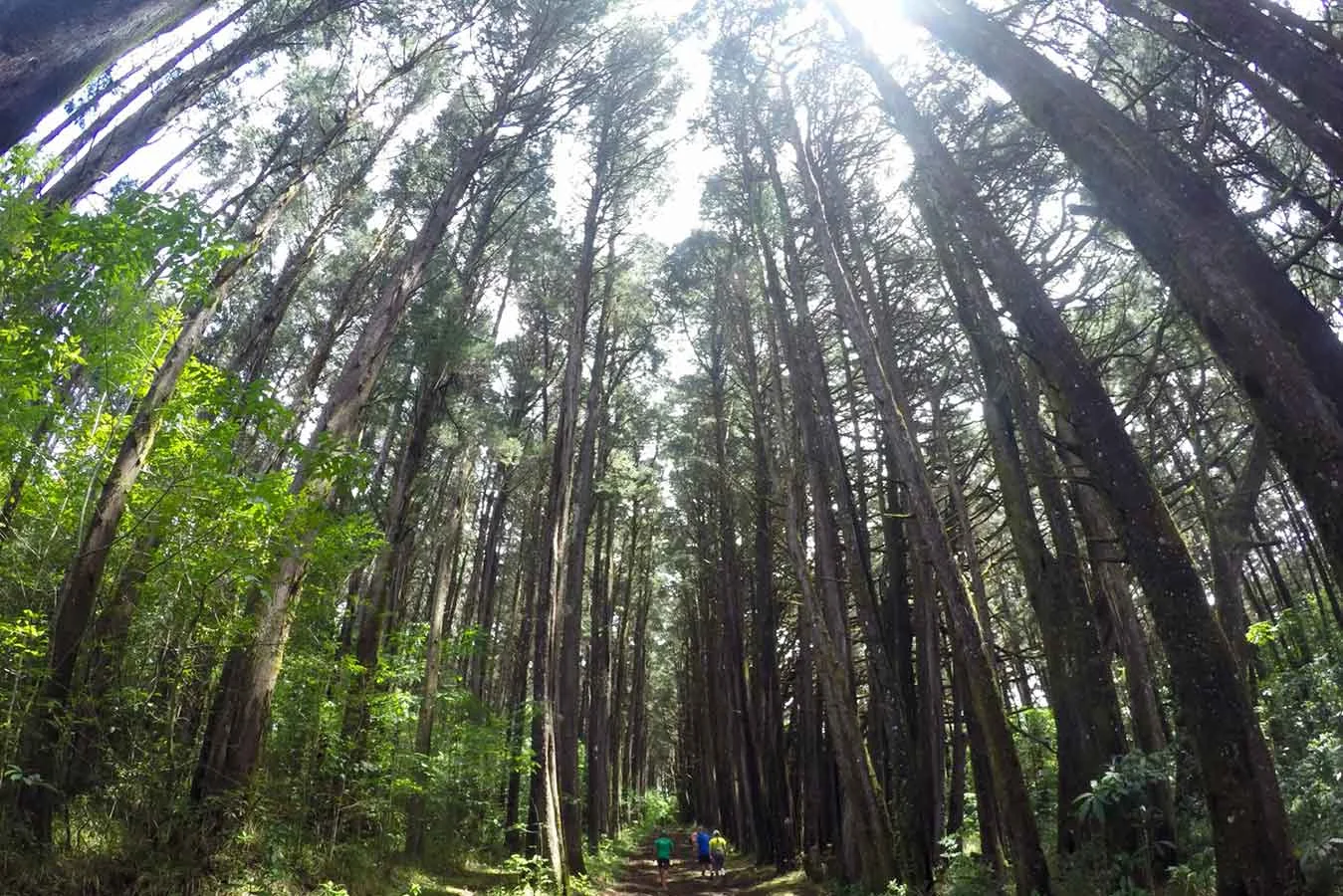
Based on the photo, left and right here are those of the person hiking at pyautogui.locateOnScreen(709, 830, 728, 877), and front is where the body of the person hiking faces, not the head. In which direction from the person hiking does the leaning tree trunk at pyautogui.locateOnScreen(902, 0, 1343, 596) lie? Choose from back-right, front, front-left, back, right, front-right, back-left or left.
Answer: back

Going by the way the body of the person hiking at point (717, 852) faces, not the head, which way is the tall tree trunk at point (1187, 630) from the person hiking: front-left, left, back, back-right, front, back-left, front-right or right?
back

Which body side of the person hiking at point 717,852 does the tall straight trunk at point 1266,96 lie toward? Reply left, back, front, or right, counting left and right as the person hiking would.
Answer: back

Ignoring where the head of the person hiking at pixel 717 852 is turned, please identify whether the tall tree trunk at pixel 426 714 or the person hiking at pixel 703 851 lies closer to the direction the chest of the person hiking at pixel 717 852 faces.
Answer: the person hiking

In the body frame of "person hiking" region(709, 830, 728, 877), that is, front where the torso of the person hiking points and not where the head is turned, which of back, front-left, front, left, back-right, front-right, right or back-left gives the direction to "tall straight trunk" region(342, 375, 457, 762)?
back-left

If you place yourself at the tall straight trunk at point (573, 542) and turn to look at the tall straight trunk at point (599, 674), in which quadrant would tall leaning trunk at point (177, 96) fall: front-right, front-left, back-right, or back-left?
back-left

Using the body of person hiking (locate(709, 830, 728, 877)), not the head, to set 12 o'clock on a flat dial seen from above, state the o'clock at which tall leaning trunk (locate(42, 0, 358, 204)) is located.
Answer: The tall leaning trunk is roughly at 7 o'clock from the person hiking.

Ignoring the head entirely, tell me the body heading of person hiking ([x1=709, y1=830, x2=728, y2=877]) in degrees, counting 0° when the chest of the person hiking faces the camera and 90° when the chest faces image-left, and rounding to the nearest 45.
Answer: approximately 180°

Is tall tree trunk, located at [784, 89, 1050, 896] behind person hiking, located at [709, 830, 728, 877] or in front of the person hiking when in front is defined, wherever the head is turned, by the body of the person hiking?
behind

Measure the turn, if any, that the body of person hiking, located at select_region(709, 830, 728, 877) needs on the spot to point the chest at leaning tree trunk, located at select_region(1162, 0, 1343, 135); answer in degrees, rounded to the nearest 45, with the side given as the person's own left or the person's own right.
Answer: approximately 180°

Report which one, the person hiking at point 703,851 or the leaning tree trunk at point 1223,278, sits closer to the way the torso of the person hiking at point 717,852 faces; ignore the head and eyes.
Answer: the person hiking

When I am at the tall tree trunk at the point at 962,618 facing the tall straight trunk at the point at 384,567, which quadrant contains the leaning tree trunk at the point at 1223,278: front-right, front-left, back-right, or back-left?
back-left

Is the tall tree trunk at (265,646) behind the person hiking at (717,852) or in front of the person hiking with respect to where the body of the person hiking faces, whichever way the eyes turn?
behind
